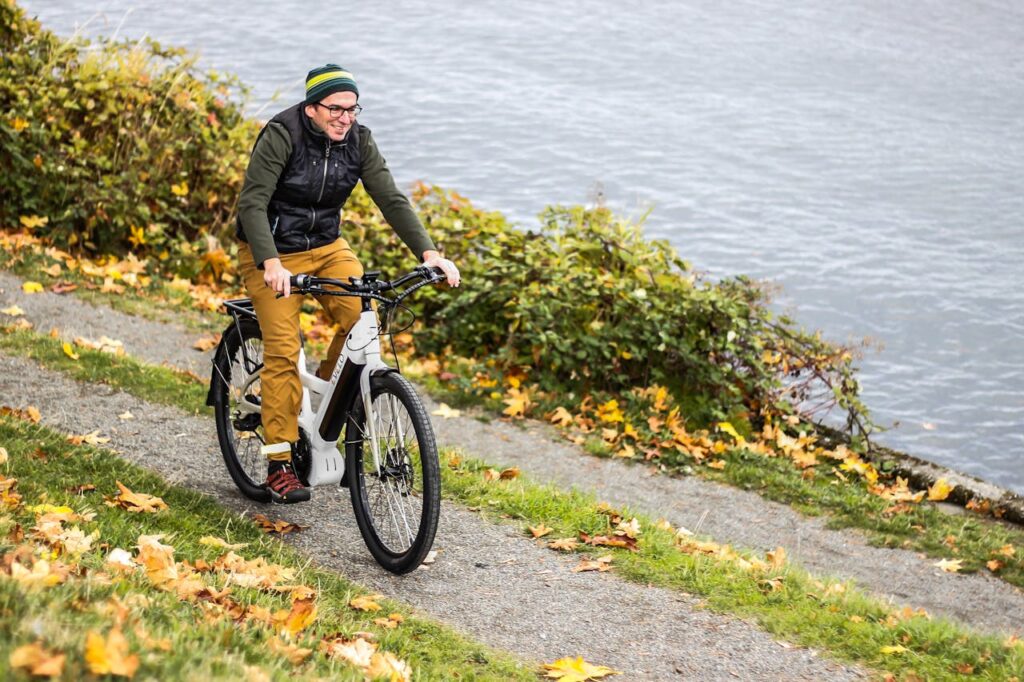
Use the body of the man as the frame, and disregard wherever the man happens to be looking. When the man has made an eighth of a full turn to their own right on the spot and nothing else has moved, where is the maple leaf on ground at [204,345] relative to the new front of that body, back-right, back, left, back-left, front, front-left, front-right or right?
back

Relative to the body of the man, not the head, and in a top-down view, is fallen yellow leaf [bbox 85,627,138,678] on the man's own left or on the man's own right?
on the man's own right

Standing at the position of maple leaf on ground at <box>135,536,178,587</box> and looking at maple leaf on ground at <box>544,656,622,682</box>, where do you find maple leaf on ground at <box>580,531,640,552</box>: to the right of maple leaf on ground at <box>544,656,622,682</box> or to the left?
left

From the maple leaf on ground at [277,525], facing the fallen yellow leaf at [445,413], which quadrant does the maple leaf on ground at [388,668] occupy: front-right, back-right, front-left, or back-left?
back-right

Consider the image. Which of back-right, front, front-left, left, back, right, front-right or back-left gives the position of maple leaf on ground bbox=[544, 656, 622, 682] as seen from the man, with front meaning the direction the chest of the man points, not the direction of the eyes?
front

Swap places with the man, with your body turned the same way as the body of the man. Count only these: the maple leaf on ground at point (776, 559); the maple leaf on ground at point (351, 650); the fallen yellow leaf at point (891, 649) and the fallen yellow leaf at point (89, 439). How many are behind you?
1

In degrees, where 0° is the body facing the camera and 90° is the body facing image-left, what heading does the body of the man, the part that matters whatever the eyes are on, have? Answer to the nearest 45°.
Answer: approximately 315°

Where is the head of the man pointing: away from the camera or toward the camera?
toward the camera

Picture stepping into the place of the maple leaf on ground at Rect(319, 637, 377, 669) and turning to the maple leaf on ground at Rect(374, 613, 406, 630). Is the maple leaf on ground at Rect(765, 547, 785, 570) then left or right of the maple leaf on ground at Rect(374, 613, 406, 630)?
right

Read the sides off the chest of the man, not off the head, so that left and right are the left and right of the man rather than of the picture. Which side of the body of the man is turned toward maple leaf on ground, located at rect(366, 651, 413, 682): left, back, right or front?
front

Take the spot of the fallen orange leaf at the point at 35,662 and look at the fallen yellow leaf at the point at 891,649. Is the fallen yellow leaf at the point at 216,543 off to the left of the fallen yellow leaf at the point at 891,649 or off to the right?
left

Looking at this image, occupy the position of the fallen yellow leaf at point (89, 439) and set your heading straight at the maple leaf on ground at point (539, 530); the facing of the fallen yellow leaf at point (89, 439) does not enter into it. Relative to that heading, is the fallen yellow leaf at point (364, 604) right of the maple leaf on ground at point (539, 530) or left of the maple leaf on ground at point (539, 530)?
right
